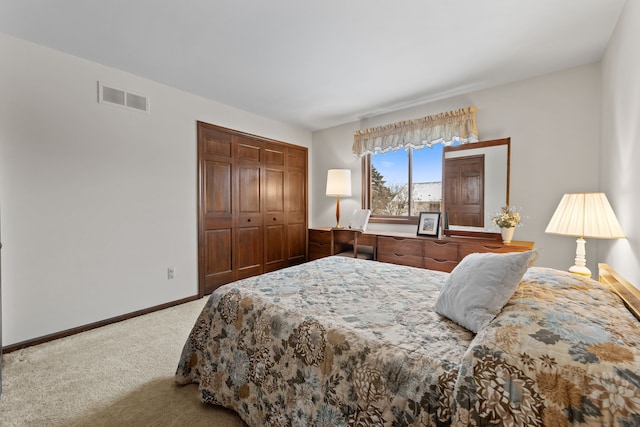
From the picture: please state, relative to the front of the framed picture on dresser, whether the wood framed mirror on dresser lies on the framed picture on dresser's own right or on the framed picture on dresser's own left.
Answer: on the framed picture on dresser's own left

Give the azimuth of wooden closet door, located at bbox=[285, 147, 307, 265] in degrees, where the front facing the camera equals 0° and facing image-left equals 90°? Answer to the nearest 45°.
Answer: approximately 315°

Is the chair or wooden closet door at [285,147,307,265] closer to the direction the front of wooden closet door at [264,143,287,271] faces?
the chair

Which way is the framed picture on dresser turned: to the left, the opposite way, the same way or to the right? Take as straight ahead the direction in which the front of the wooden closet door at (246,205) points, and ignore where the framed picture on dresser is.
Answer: to the right

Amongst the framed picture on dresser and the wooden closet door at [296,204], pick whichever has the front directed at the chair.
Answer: the wooden closet door

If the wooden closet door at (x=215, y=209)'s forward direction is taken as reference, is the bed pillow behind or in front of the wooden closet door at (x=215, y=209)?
in front

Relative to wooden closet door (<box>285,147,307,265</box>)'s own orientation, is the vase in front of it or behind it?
in front

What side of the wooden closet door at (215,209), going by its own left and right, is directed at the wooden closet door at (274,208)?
left

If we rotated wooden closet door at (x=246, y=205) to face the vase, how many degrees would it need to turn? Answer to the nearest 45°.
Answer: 0° — it already faces it

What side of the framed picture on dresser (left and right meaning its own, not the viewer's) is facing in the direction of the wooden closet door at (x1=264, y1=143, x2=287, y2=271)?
right

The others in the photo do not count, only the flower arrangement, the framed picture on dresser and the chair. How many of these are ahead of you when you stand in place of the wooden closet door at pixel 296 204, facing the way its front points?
3
